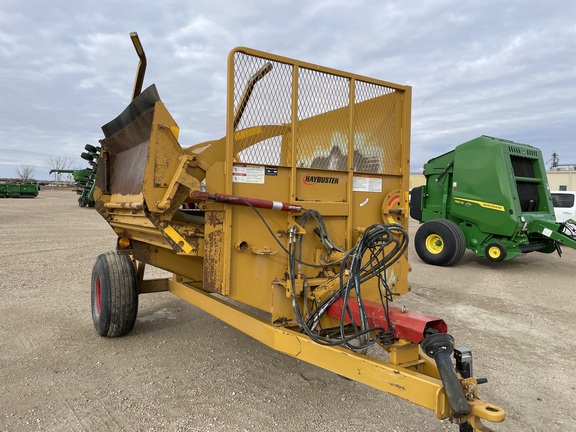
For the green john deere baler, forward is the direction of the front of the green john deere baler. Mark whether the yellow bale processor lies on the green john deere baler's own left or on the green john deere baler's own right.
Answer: on the green john deere baler's own right

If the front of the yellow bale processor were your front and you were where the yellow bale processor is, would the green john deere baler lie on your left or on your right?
on your left

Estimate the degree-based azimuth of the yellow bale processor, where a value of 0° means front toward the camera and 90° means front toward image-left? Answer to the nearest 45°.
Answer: approximately 315°

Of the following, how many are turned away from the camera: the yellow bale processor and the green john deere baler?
0

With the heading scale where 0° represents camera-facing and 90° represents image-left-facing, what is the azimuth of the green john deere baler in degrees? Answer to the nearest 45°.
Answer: approximately 315°
